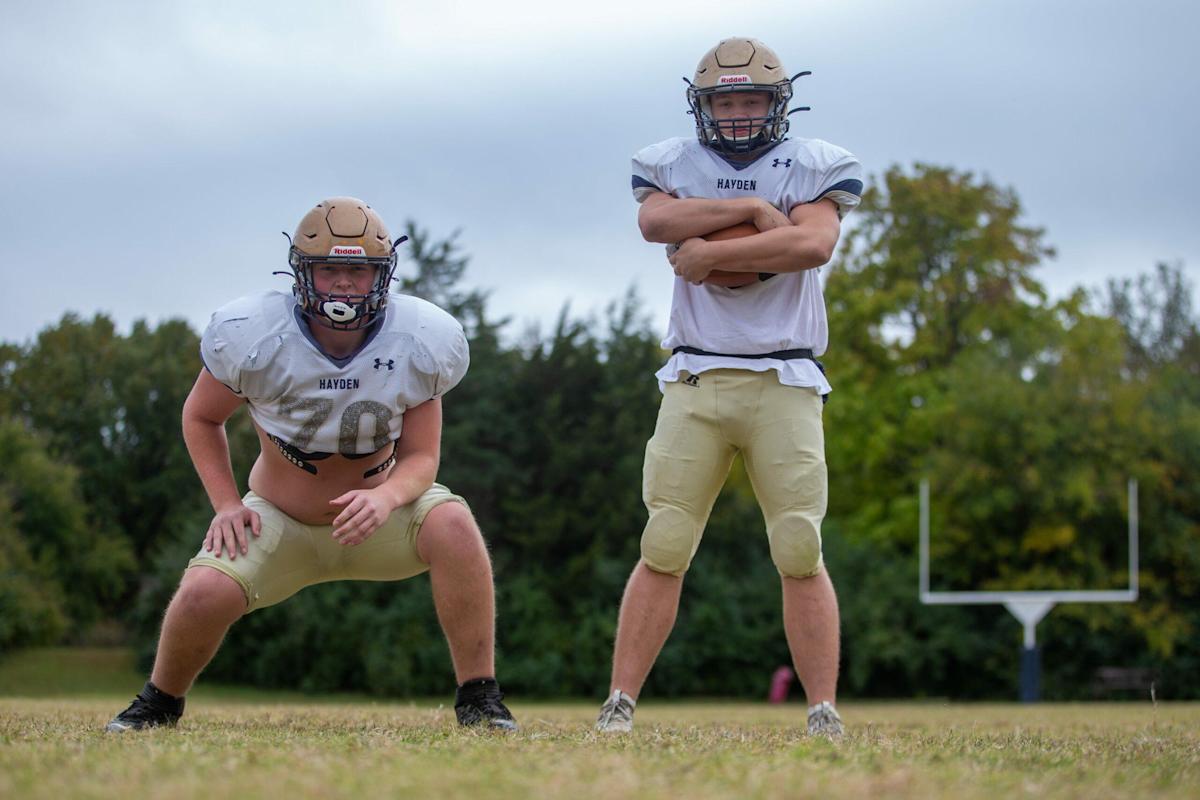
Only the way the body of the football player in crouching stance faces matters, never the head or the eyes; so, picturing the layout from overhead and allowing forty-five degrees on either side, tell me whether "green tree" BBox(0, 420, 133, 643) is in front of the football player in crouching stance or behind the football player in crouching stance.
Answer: behind

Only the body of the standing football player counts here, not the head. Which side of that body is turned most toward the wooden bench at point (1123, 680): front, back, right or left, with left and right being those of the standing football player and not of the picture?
back

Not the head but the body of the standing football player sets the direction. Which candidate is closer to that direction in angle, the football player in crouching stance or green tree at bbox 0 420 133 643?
the football player in crouching stance

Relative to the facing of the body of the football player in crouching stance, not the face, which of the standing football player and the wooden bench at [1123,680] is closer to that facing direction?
the standing football player

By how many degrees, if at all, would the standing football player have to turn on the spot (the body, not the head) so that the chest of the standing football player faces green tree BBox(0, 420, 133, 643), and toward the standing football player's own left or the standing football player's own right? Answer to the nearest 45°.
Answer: approximately 135° to the standing football player's own right

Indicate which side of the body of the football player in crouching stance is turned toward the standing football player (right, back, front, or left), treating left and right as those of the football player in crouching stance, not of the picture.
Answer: left

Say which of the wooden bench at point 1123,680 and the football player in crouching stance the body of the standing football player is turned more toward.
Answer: the football player in crouching stance

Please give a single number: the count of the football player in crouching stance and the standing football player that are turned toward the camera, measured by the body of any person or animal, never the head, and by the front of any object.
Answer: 2

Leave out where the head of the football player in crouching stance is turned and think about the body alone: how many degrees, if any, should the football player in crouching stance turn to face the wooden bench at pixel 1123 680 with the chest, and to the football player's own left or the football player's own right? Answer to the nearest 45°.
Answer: approximately 135° to the football player's own left

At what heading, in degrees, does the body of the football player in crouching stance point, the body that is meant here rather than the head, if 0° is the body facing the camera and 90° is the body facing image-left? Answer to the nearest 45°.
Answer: approximately 0°
